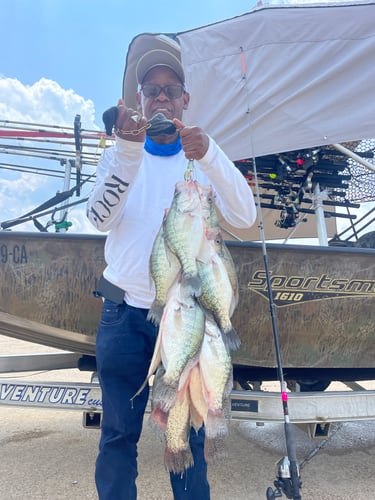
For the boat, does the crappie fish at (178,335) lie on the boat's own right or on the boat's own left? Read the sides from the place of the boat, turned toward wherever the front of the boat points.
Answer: on the boat's own left

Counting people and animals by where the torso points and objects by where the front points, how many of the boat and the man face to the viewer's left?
1

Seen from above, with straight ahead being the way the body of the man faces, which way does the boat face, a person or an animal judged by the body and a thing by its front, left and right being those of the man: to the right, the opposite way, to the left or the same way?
to the right

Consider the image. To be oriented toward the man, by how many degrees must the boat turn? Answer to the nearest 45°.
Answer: approximately 45° to its left

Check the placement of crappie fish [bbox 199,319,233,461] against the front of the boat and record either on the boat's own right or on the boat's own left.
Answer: on the boat's own left

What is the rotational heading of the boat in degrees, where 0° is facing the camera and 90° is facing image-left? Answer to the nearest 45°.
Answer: approximately 90°
